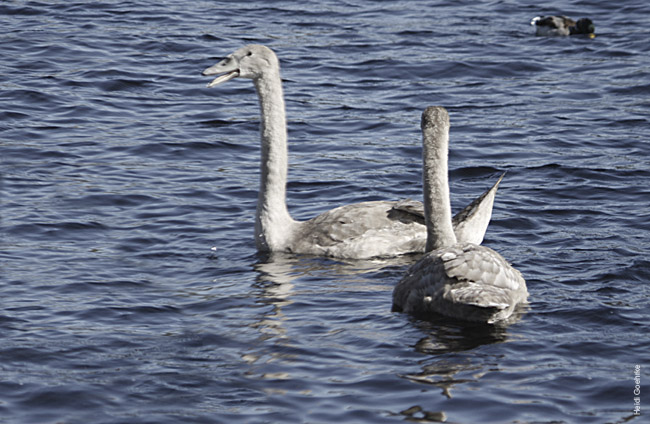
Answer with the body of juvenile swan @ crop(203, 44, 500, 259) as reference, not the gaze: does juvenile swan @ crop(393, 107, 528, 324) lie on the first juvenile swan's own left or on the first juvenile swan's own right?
on the first juvenile swan's own left

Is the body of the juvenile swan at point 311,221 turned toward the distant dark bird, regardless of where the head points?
no

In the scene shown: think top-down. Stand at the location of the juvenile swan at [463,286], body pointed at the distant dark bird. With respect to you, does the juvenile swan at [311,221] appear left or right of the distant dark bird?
left

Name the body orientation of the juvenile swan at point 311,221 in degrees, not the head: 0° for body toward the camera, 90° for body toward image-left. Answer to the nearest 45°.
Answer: approximately 90°
